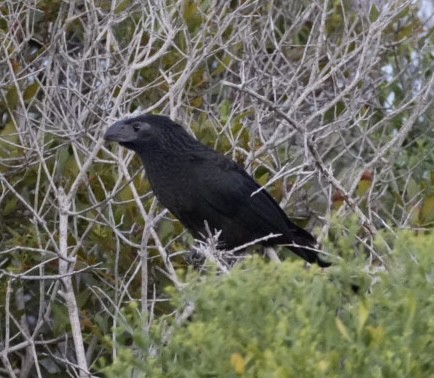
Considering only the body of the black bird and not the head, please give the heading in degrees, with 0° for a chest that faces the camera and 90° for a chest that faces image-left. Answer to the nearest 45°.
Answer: approximately 90°

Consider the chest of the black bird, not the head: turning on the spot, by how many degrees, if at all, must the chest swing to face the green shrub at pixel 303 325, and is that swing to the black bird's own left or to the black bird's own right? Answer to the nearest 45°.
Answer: approximately 90° to the black bird's own left
